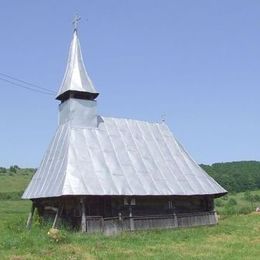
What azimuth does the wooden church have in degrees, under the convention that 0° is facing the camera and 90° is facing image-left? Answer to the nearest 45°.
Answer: approximately 45°
